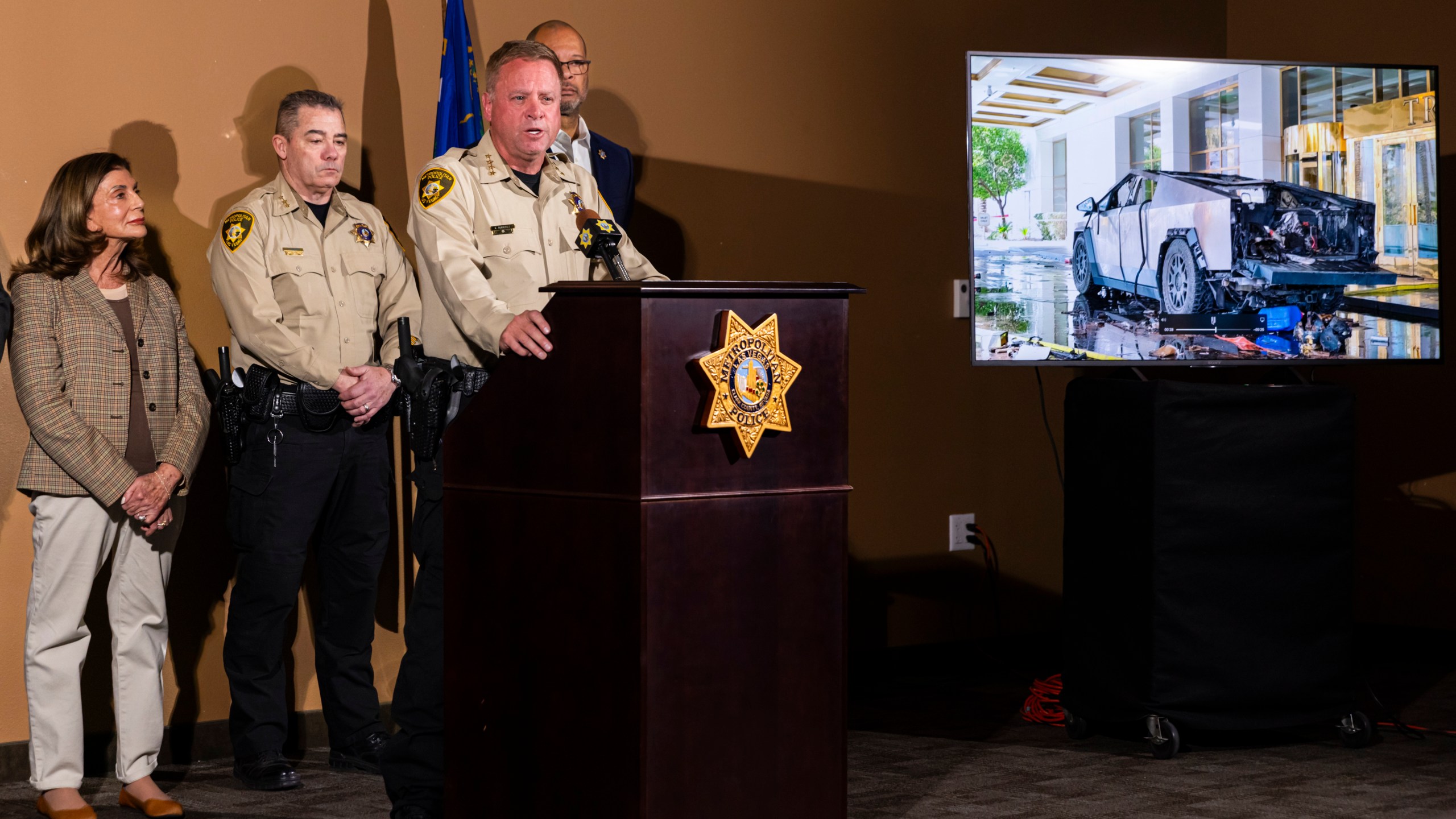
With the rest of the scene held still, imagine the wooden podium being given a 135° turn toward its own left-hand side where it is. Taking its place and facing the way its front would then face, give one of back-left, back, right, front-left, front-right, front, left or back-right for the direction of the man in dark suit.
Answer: front

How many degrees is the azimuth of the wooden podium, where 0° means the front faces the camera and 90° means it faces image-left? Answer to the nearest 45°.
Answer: approximately 315°

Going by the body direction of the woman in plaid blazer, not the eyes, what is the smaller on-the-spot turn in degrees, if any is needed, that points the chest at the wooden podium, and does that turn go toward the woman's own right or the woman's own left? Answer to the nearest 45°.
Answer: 0° — they already face it

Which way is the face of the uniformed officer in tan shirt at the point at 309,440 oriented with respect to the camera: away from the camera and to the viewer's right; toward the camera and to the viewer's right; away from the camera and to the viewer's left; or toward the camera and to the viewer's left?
toward the camera and to the viewer's right

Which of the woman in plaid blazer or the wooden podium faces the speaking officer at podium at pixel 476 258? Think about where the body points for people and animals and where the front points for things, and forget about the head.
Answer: the woman in plaid blazer

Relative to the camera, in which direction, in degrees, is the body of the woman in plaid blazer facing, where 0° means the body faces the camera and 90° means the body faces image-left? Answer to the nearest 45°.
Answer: approximately 315°

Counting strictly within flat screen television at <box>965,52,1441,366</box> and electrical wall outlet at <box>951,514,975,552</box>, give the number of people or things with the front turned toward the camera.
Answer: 2

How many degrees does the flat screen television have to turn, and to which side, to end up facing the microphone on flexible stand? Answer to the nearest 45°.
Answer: approximately 45° to its right

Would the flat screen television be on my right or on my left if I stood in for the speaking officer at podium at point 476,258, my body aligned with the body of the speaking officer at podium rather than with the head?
on my left

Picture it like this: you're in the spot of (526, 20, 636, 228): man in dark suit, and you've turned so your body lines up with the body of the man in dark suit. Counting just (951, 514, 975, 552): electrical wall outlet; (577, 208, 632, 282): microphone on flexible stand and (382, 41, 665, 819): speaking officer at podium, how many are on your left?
1
